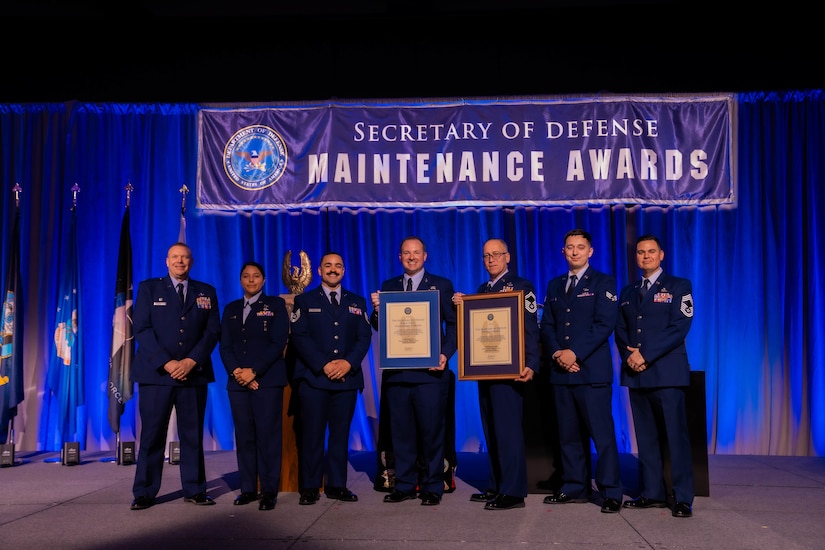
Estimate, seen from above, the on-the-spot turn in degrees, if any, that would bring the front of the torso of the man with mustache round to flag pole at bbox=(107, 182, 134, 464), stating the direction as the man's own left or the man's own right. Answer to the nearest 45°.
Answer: approximately 135° to the man's own right

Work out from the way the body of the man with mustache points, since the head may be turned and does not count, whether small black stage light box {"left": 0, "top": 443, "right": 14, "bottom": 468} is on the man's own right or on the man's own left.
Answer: on the man's own right

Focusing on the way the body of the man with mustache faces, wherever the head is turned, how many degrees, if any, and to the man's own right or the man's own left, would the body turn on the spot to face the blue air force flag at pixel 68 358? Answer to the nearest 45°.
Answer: approximately 135° to the man's own right

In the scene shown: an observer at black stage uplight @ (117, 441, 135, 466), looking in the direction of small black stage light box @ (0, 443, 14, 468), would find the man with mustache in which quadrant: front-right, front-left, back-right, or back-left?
back-left

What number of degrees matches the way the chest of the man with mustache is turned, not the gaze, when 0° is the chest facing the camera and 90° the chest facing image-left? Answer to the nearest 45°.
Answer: approximately 0°

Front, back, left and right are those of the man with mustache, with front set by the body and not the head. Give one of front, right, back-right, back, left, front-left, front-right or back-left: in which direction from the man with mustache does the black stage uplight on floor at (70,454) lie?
back-right
